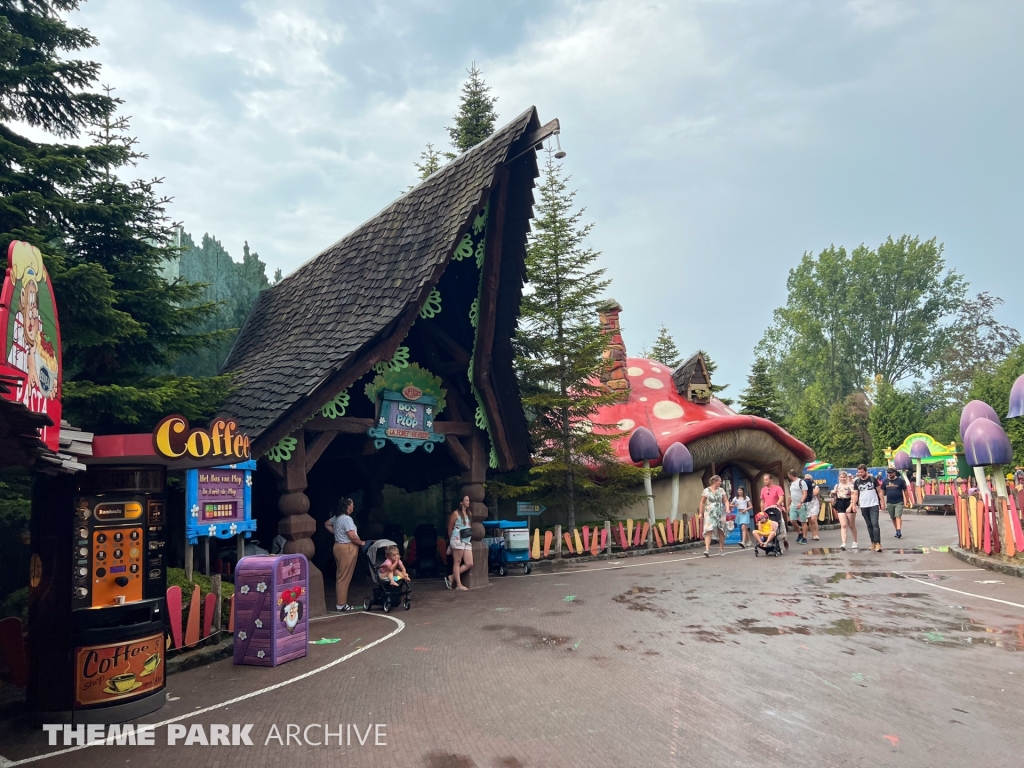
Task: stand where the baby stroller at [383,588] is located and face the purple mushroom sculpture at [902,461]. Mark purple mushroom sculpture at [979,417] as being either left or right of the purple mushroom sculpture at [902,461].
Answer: right

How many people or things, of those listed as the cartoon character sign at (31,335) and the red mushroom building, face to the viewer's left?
0

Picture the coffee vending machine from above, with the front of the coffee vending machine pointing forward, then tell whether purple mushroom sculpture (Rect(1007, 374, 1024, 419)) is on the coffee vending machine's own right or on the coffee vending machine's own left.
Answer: on the coffee vending machine's own left

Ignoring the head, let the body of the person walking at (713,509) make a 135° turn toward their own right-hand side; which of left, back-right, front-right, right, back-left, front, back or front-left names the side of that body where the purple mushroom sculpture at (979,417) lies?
back-right

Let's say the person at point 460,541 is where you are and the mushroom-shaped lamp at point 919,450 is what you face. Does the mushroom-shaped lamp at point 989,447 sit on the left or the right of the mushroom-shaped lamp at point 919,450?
right

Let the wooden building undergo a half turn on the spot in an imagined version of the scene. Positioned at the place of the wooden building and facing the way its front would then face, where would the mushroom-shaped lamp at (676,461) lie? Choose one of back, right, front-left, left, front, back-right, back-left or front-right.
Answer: right

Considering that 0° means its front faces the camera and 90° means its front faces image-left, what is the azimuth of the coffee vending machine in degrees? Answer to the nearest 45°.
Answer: approximately 315°

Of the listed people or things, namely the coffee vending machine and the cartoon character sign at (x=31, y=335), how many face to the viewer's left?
0

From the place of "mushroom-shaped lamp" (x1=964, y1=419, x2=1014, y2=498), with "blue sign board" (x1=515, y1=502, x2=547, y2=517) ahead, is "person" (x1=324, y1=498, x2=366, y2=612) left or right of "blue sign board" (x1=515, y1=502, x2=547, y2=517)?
left

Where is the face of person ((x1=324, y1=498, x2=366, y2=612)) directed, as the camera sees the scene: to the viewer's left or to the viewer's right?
to the viewer's right

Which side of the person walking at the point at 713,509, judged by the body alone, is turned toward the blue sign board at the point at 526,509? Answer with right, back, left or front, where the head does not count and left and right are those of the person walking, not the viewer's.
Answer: right
